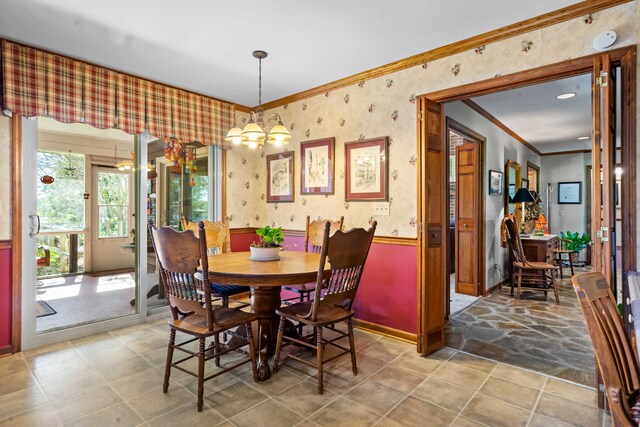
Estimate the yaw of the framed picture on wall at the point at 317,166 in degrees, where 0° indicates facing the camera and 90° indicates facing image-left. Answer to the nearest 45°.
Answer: approximately 45°

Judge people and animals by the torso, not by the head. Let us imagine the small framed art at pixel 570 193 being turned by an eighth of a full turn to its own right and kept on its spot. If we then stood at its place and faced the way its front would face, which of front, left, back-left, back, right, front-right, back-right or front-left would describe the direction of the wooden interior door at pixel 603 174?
front-left

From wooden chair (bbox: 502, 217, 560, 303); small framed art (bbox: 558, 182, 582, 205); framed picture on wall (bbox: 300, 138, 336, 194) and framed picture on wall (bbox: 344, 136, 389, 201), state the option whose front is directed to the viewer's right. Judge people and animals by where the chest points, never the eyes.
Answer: the wooden chair

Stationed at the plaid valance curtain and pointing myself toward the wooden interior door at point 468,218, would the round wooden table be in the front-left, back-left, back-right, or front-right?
front-right

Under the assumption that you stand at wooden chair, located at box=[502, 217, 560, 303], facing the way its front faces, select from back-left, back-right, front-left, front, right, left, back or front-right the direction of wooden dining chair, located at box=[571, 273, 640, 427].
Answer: right

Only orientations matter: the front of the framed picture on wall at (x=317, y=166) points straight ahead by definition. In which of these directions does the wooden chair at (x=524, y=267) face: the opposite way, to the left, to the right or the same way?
to the left

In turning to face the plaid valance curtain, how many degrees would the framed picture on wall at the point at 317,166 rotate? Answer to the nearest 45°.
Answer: approximately 45° to its right

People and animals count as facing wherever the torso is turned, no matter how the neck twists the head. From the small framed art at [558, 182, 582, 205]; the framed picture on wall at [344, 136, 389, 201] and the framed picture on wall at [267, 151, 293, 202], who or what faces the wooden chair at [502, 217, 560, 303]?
the small framed art

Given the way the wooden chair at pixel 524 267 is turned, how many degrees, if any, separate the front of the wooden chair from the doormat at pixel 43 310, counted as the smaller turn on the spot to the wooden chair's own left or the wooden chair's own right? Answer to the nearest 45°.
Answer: approximately 135° to the wooden chair's own right

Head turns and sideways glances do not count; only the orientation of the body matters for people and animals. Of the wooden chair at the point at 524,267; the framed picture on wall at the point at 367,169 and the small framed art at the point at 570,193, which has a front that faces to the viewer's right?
the wooden chair

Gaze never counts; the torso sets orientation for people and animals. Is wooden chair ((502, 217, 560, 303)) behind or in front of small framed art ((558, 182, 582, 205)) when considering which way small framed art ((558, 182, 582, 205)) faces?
in front

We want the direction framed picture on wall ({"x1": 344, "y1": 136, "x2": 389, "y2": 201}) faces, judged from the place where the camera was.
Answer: facing the viewer and to the left of the viewer

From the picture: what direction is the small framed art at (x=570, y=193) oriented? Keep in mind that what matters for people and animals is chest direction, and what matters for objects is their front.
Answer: toward the camera

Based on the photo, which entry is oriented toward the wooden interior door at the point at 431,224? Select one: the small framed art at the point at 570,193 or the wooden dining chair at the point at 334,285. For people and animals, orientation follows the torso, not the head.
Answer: the small framed art

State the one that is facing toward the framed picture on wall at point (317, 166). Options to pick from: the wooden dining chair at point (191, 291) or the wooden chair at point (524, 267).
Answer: the wooden dining chair

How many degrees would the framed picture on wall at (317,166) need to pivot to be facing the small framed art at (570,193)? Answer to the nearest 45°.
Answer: approximately 180°

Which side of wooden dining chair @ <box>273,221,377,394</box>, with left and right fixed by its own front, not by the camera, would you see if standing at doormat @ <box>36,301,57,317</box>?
front

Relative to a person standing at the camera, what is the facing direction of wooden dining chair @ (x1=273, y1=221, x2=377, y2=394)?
facing away from the viewer and to the left of the viewer

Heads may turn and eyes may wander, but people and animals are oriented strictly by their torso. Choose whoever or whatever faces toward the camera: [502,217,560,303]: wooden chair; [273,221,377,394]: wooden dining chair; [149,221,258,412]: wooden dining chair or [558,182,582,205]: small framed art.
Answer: the small framed art

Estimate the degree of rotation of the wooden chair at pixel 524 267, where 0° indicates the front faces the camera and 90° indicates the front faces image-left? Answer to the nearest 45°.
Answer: approximately 270°

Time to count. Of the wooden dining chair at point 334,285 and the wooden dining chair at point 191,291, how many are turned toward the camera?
0

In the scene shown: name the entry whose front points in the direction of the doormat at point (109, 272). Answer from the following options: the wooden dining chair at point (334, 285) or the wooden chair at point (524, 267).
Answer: the wooden dining chair
